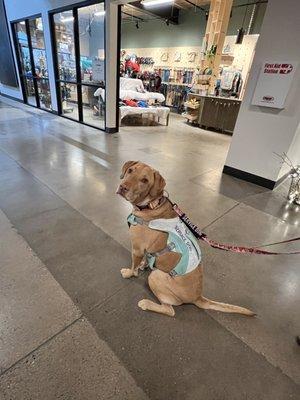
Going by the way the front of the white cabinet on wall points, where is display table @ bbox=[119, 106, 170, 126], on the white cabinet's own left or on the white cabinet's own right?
on the white cabinet's own right

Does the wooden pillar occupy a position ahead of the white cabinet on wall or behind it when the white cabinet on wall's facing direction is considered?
behind

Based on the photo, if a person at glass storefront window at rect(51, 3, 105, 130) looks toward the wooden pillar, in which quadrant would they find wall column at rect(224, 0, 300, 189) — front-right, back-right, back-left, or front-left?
front-right

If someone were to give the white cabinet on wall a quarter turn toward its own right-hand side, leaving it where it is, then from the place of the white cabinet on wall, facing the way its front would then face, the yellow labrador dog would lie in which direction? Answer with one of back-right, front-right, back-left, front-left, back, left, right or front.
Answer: left

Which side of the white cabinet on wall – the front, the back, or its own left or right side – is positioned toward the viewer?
front

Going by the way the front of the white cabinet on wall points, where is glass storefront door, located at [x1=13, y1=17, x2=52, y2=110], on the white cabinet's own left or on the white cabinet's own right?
on the white cabinet's own right

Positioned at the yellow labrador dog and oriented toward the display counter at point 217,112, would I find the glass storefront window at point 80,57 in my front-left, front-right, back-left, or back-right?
front-left

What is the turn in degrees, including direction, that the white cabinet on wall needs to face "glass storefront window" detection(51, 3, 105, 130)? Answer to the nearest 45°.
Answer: approximately 90° to its right
